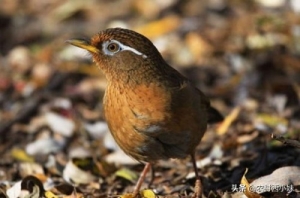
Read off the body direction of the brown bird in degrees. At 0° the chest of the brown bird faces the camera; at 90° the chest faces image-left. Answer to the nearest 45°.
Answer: approximately 45°
